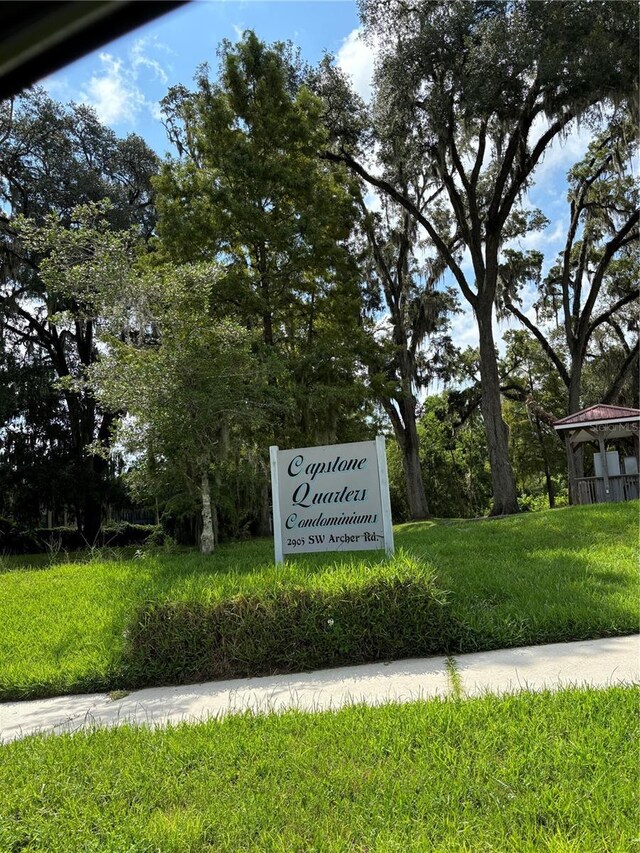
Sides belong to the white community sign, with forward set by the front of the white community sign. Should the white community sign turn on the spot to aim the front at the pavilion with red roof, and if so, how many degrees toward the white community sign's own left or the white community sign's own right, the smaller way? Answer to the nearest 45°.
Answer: approximately 135° to the white community sign's own left

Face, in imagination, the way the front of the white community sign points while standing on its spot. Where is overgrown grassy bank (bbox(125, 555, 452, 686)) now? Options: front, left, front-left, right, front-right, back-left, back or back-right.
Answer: front

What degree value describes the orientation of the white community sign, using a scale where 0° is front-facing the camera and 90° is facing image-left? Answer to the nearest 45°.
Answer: approximately 0°

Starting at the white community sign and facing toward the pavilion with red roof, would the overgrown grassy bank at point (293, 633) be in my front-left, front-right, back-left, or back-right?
back-right

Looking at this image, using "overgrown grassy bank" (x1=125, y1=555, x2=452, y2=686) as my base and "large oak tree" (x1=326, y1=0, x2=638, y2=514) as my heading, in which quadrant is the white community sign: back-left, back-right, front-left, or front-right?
front-left

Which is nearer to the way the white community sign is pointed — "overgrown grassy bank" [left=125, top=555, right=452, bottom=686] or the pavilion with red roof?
the overgrown grassy bank
